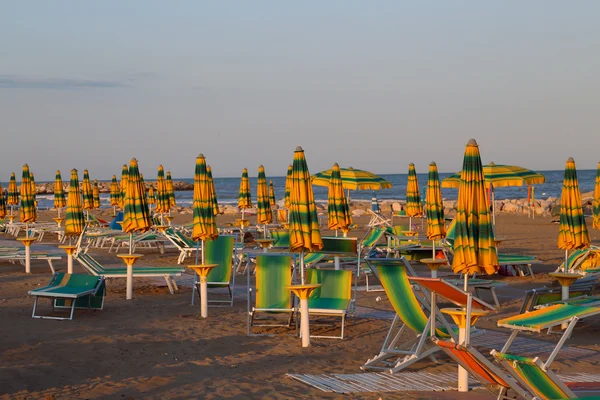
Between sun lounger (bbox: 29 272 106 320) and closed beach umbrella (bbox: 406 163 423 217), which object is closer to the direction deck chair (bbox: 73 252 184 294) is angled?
the closed beach umbrella

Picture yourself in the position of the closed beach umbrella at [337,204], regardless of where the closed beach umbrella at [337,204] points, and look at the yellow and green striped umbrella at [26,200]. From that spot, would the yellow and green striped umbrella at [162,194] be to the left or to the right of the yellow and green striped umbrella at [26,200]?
right

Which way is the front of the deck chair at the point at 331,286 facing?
toward the camera

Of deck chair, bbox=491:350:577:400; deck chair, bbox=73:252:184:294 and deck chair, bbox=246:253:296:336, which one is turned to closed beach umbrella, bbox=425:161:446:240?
deck chair, bbox=73:252:184:294

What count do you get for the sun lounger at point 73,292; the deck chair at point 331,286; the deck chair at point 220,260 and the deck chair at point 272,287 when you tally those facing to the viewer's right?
0

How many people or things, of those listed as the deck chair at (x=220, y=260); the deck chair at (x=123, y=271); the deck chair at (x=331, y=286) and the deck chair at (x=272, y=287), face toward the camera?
3

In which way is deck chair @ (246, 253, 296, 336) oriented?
toward the camera

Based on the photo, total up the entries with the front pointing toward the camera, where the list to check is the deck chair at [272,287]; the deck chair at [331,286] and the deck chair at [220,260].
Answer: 3

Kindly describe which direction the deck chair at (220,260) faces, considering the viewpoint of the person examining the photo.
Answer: facing the viewer

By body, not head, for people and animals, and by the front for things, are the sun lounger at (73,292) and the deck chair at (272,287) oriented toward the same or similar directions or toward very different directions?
same or similar directions

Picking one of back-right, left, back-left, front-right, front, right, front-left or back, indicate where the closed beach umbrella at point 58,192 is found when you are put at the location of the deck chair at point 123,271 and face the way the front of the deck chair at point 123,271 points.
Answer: left

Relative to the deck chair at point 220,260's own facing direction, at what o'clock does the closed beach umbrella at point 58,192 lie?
The closed beach umbrella is roughly at 5 o'clock from the deck chair.

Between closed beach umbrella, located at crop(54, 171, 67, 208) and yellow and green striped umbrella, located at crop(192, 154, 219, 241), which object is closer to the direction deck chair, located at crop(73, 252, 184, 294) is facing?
the yellow and green striped umbrella
